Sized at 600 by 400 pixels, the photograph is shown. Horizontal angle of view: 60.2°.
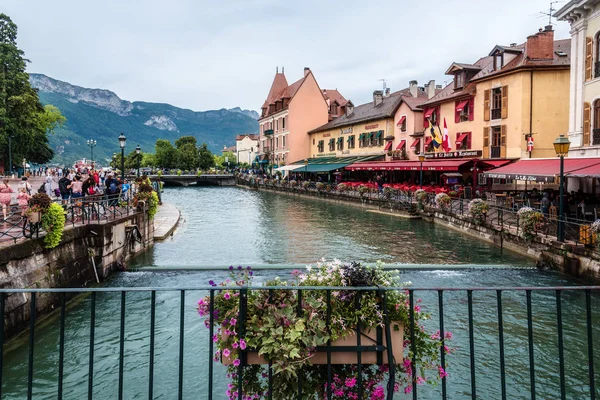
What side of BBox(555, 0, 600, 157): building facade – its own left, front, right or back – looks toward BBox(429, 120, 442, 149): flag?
right

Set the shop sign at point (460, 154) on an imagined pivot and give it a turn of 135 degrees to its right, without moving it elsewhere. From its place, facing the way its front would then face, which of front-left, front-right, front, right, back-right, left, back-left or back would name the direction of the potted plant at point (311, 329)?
back

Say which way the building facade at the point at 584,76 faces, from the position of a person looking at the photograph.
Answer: facing the viewer and to the left of the viewer

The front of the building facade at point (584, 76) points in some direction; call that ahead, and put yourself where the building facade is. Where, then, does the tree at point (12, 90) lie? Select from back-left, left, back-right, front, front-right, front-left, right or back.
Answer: front-right

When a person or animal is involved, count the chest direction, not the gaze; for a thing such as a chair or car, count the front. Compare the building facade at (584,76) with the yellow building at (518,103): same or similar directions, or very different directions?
same or similar directions

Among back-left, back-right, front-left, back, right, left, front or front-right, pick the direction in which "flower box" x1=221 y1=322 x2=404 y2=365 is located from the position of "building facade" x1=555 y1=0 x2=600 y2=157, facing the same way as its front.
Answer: front-left

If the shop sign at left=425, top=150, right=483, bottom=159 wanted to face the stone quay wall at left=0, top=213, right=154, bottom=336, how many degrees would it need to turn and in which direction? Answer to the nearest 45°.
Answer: approximately 45° to its left

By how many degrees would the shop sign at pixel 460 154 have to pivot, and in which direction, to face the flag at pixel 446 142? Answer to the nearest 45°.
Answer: approximately 90° to its right
